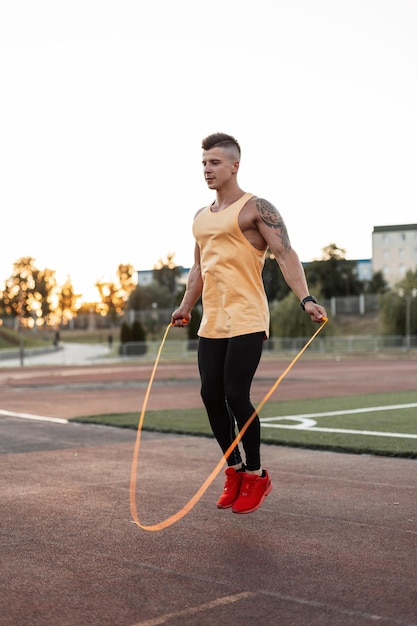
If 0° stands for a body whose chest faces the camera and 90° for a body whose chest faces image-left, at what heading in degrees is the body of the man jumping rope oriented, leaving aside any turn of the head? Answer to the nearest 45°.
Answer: approximately 45°
